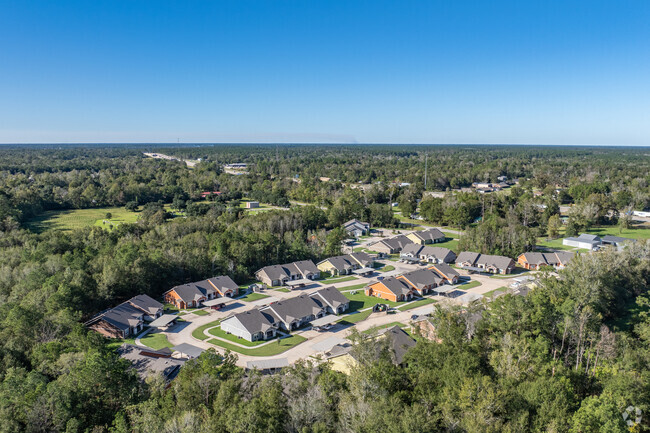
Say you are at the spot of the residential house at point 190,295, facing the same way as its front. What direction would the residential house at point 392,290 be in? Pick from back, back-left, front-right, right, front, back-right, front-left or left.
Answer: front-left

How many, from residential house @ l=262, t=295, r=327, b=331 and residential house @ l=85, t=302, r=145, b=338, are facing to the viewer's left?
0

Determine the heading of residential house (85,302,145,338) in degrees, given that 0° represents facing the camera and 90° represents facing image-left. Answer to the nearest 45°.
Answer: approximately 315°

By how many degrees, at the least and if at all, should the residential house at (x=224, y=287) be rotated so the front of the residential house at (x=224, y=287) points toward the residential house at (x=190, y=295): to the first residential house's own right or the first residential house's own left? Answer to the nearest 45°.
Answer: approximately 90° to the first residential house's own right

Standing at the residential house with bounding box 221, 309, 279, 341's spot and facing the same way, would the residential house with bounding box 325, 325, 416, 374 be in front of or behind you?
in front

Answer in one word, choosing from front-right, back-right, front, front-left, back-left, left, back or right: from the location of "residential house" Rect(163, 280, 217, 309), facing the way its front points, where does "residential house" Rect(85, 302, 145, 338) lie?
right

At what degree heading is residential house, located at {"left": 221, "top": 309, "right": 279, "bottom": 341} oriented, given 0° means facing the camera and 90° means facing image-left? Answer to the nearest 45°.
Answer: approximately 315°

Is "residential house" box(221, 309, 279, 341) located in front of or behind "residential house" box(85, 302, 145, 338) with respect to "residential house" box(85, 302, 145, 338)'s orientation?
in front

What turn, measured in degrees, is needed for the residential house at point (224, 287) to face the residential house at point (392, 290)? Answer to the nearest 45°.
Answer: approximately 45° to its left
